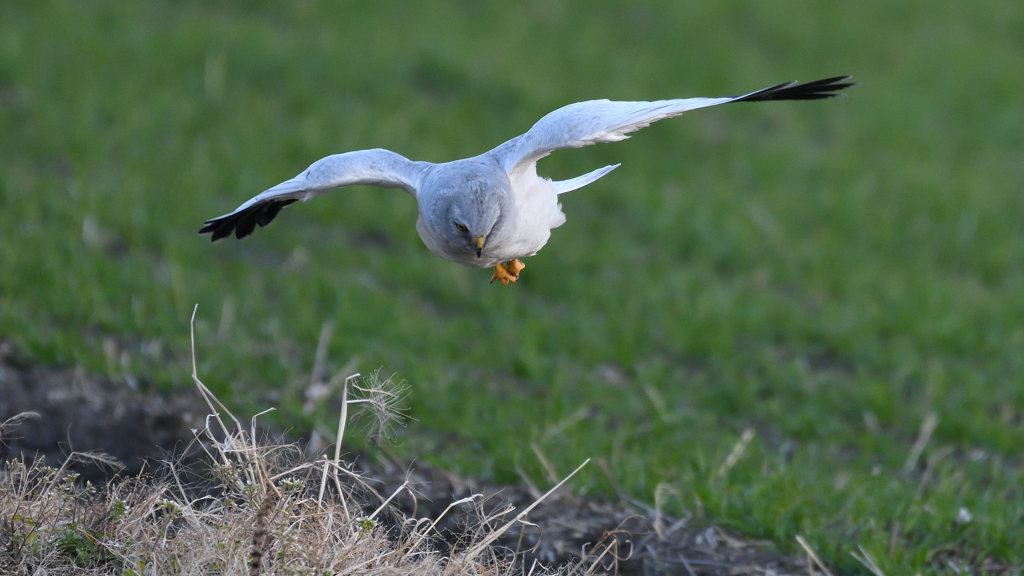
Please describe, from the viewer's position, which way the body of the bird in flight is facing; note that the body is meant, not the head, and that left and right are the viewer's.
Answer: facing the viewer and to the left of the viewer

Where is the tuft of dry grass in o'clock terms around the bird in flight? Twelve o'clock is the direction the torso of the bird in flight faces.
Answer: The tuft of dry grass is roughly at 1 o'clock from the bird in flight.
